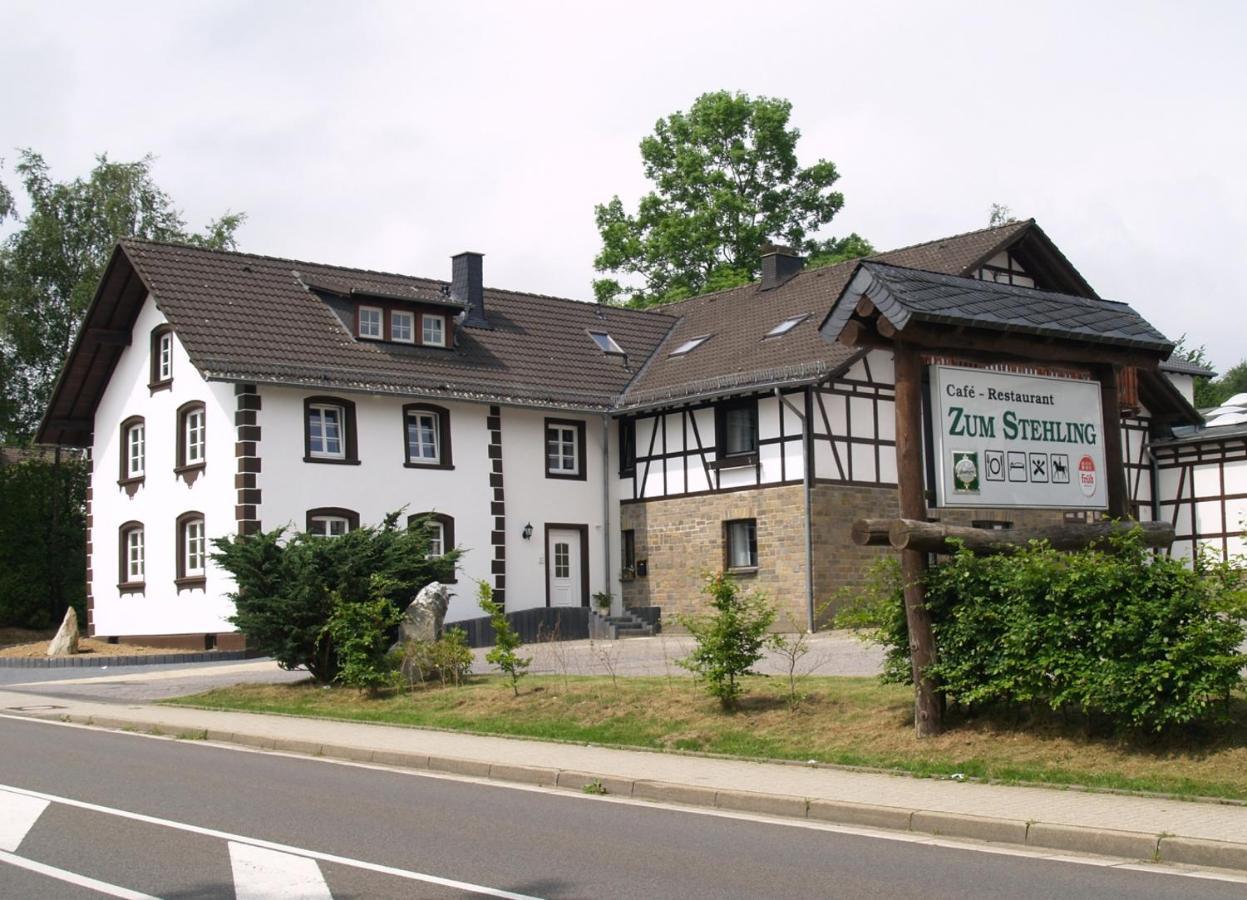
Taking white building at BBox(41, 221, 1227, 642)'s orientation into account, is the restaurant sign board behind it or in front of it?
in front

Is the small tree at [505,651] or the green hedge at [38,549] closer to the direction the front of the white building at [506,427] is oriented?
the small tree

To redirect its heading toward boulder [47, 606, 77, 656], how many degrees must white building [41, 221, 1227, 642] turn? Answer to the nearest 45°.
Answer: approximately 135° to its right

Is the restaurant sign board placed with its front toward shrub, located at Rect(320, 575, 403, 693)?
no

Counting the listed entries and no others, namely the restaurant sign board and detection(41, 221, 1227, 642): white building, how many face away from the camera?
0

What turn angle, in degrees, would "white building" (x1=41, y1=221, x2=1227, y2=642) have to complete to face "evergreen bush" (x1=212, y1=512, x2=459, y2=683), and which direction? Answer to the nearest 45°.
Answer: approximately 45° to its right

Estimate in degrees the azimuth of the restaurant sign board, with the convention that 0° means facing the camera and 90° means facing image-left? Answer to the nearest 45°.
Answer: approximately 315°

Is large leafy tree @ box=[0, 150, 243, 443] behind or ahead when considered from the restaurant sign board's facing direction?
behind

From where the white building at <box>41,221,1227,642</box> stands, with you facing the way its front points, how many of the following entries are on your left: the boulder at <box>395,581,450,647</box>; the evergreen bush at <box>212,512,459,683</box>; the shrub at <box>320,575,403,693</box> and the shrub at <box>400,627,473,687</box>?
0

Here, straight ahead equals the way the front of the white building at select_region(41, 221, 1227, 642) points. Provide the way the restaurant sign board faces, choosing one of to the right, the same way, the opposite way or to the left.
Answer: the same way
